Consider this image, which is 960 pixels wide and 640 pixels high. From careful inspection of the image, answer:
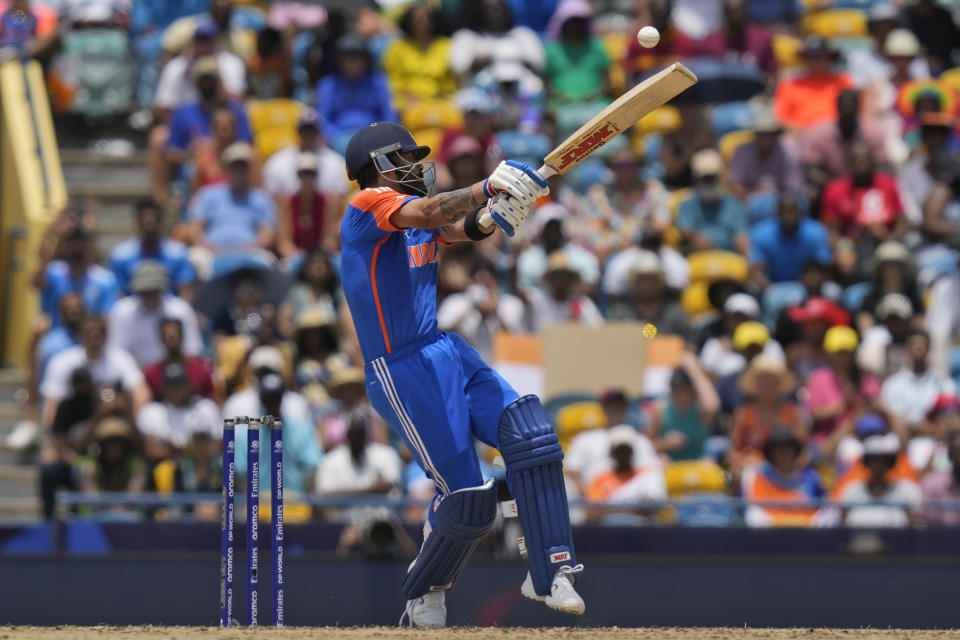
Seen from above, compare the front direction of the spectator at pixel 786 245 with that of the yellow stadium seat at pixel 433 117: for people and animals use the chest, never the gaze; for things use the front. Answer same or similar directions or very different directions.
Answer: same or similar directions

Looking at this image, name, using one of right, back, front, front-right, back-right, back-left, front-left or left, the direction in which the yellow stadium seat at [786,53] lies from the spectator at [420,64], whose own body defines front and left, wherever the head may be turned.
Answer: left

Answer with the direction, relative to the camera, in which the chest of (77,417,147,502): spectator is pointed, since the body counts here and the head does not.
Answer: toward the camera

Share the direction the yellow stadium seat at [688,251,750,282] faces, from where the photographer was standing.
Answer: facing the viewer

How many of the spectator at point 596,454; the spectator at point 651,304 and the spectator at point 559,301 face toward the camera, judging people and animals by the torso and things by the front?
3

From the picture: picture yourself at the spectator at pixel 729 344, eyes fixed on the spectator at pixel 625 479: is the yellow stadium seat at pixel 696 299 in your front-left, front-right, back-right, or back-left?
back-right

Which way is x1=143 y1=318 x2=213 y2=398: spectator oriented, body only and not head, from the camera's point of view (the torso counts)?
toward the camera

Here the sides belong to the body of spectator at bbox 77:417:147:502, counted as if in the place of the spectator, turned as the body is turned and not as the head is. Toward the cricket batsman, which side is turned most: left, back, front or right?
front

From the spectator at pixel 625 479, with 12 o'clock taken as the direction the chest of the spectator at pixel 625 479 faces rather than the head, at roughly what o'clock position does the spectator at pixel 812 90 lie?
the spectator at pixel 812 90 is roughly at 7 o'clock from the spectator at pixel 625 479.

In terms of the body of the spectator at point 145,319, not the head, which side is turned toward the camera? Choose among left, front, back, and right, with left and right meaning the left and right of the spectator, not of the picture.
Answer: front

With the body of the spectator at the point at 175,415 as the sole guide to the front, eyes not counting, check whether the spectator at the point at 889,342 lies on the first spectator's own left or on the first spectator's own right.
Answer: on the first spectator's own left

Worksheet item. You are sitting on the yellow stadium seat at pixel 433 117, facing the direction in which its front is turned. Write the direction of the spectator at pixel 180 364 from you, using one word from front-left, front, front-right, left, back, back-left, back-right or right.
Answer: front-right

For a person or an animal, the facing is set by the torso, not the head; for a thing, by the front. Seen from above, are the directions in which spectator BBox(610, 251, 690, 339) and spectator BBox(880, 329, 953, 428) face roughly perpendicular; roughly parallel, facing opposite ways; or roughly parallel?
roughly parallel

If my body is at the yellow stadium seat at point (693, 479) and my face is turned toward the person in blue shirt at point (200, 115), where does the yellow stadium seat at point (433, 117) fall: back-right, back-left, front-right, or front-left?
front-right
